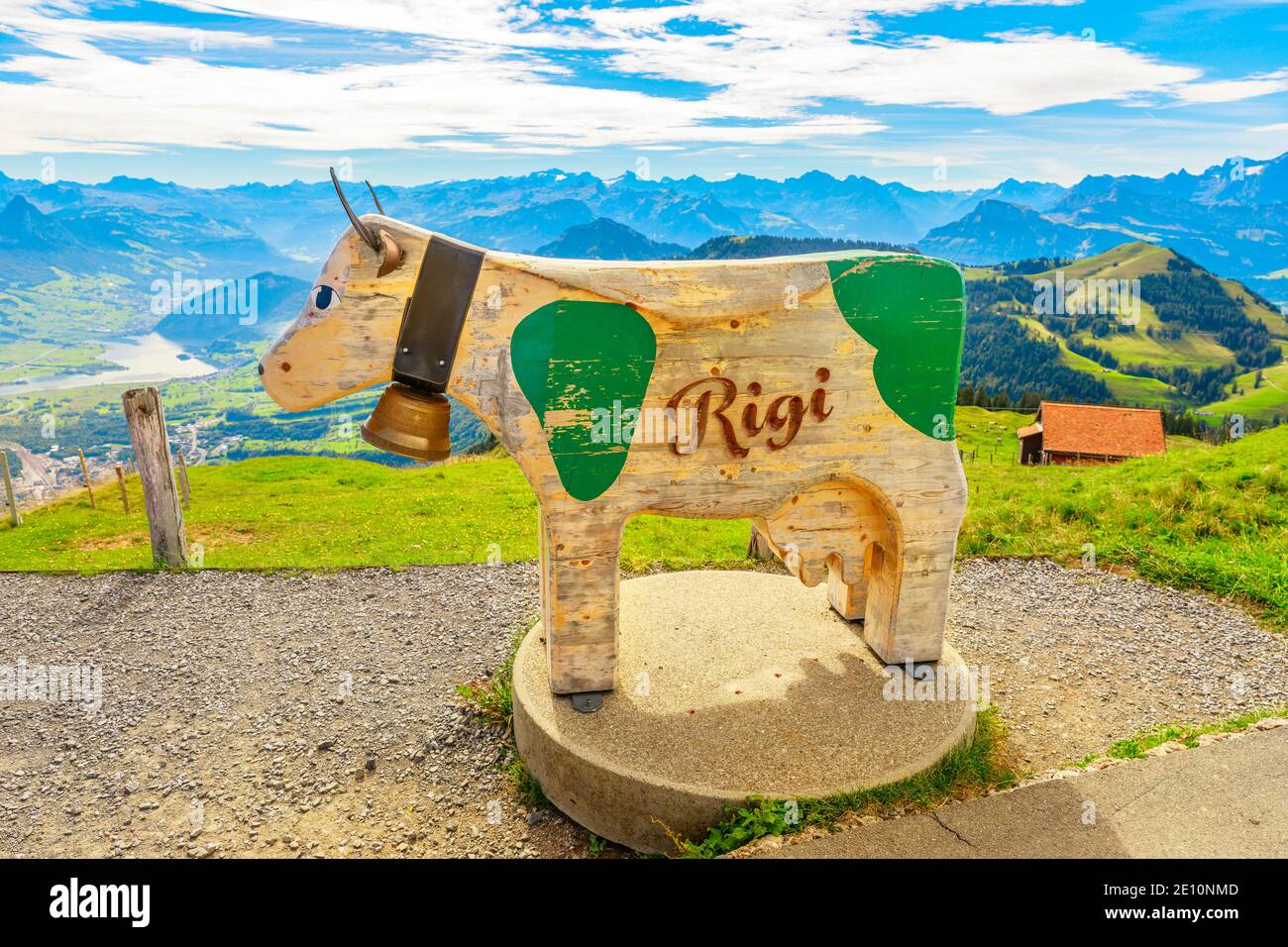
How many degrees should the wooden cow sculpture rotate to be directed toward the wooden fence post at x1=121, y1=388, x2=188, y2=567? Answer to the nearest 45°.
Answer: approximately 45° to its right

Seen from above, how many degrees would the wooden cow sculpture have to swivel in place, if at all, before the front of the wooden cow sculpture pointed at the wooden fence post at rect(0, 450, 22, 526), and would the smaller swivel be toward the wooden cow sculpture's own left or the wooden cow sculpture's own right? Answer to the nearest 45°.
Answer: approximately 45° to the wooden cow sculpture's own right

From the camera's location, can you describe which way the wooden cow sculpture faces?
facing to the left of the viewer
